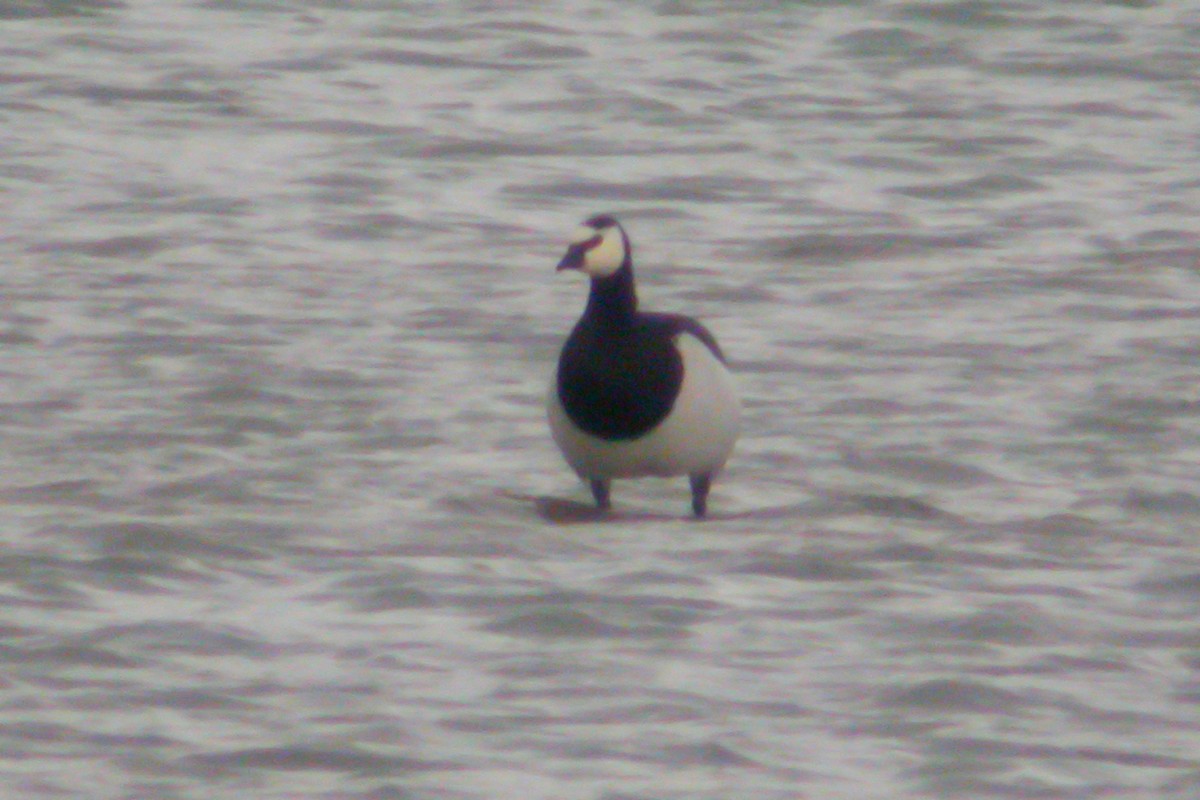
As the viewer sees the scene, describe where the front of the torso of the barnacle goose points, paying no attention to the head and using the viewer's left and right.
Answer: facing the viewer and to the left of the viewer
